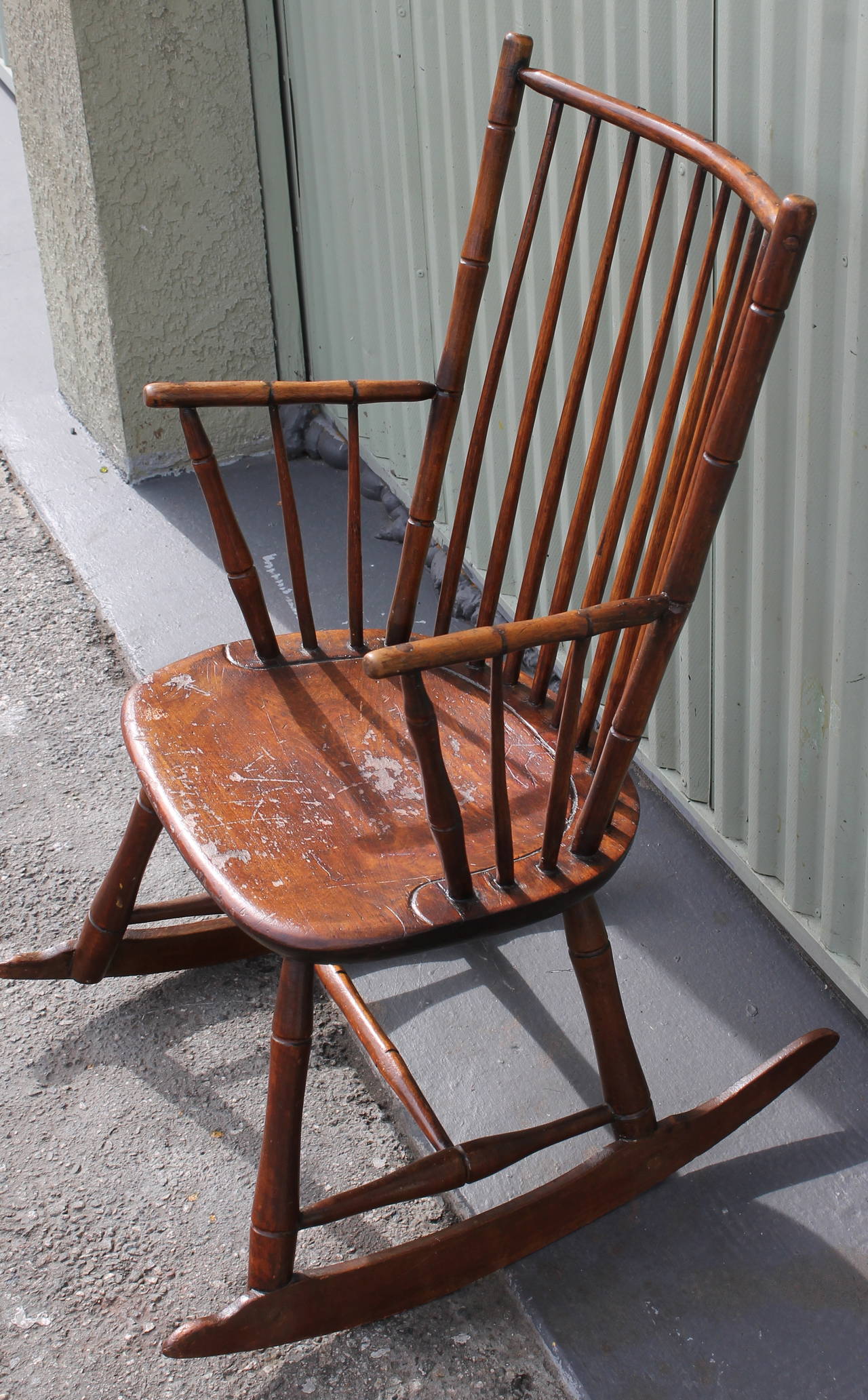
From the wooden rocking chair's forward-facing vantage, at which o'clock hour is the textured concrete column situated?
The textured concrete column is roughly at 4 o'clock from the wooden rocking chair.

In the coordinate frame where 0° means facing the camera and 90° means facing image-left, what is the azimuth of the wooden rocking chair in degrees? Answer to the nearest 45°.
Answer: approximately 45°
